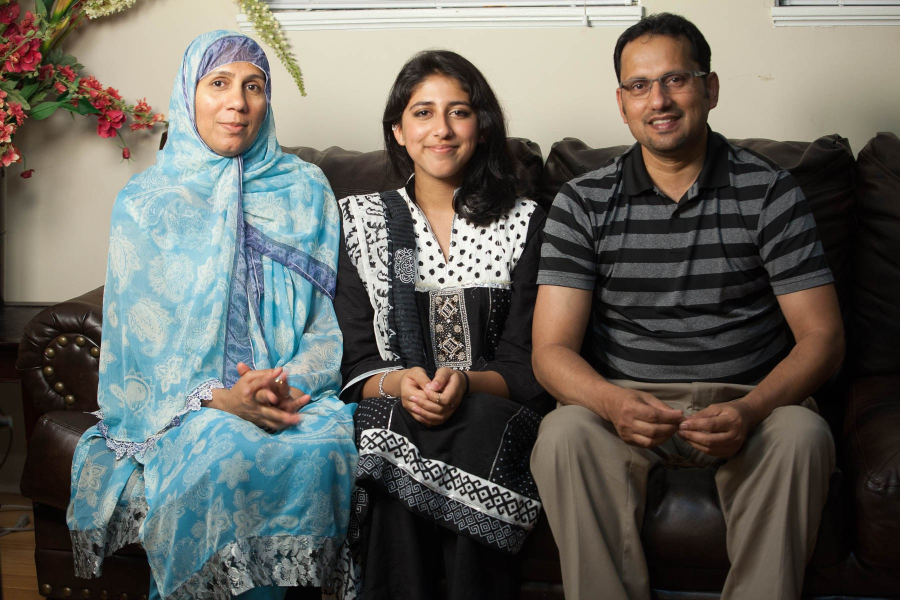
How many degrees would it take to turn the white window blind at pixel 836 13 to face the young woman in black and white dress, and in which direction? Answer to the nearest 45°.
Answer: approximately 45° to its right

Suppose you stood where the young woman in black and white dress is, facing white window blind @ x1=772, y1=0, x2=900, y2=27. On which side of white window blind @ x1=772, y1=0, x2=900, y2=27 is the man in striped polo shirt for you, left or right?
right

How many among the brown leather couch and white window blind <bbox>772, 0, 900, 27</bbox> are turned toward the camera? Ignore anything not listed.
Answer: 2

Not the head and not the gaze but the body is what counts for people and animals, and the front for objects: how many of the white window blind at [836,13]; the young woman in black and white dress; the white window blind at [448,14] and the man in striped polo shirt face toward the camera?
4

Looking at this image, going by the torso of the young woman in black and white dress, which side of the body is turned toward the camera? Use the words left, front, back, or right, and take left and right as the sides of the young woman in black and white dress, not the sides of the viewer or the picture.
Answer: front

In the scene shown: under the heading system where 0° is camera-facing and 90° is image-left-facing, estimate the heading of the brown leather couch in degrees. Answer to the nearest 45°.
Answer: approximately 0°

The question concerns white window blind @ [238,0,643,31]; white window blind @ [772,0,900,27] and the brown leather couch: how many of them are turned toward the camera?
3

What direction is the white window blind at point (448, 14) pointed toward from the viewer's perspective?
toward the camera

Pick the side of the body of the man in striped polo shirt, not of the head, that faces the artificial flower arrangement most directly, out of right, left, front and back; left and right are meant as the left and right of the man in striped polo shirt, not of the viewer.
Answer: right

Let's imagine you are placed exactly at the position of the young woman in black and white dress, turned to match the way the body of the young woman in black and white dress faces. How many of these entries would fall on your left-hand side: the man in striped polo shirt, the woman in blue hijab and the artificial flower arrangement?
1

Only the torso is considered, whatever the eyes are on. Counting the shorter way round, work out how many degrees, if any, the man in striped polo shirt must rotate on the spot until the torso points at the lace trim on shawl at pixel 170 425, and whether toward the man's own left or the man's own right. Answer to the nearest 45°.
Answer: approximately 90° to the man's own right

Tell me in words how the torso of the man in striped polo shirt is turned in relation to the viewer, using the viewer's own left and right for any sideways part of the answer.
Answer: facing the viewer

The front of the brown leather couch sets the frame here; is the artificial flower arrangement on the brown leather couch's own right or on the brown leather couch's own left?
on the brown leather couch's own right
